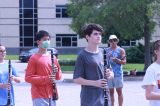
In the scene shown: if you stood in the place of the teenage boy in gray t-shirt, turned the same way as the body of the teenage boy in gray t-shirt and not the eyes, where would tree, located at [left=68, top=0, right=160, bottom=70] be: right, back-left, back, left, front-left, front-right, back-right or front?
back-left

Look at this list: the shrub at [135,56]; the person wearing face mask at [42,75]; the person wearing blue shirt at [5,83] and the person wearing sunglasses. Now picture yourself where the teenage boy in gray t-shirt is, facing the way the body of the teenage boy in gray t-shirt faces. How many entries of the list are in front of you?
0

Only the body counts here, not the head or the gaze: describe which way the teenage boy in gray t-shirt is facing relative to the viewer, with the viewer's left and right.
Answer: facing the viewer and to the right of the viewer

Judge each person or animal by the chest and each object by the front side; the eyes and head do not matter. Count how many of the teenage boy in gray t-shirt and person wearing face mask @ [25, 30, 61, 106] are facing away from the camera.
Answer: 0

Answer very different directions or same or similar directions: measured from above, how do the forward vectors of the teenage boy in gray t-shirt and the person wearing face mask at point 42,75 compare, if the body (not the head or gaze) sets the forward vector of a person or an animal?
same or similar directions

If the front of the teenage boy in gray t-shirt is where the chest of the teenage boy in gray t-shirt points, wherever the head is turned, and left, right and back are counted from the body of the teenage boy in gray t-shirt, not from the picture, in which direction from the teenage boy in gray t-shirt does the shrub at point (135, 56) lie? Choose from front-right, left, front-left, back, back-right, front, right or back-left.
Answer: back-left

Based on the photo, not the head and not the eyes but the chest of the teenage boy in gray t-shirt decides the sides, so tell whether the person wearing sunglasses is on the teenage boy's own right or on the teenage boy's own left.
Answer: on the teenage boy's own left

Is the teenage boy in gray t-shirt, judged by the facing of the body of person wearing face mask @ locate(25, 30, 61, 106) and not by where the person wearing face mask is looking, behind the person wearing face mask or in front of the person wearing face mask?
in front

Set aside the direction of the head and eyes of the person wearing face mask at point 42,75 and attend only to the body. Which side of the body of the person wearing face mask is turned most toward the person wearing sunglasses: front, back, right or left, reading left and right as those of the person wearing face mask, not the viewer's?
left

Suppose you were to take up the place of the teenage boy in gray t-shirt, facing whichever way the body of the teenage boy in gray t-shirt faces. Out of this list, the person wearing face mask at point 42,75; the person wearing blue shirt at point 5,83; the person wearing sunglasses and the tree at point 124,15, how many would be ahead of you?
0

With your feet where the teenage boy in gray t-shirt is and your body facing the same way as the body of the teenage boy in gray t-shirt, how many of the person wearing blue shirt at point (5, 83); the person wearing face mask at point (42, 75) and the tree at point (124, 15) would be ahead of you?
0
